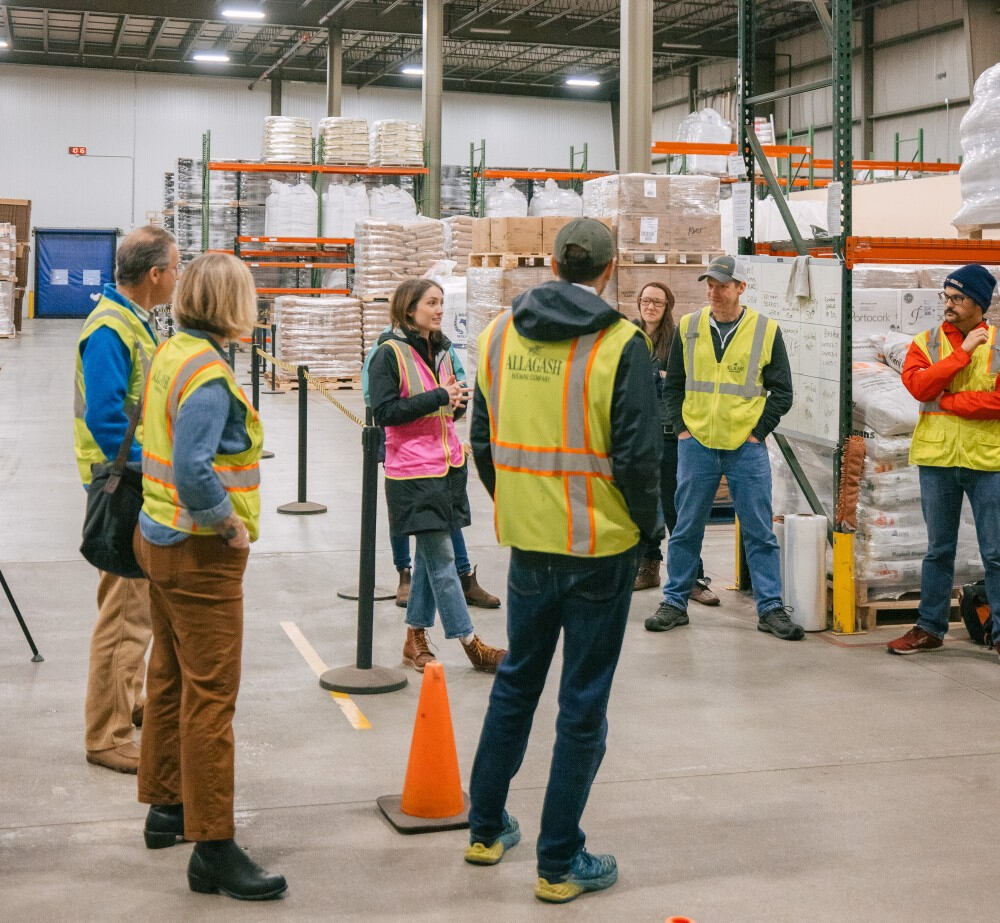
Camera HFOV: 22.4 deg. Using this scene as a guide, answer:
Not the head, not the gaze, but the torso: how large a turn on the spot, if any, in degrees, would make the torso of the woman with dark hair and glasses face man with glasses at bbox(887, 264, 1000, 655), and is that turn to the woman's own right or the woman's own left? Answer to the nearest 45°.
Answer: approximately 45° to the woman's own left

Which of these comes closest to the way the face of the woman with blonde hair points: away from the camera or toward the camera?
away from the camera

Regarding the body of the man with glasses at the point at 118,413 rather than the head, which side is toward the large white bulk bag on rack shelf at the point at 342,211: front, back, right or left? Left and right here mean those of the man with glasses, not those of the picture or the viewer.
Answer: left

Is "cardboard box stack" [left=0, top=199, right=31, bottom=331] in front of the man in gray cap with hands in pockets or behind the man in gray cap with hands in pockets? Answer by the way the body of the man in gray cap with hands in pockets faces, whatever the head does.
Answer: behind

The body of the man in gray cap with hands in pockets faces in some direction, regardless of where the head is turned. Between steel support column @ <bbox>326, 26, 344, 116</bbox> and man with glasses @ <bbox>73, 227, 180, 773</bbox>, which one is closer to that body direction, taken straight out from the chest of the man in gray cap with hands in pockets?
the man with glasses

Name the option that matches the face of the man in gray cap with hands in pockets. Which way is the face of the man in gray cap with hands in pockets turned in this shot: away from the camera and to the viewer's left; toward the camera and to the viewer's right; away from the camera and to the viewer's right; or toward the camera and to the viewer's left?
toward the camera and to the viewer's left

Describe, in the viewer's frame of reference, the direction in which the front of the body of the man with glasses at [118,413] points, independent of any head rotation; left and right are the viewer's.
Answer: facing to the right of the viewer

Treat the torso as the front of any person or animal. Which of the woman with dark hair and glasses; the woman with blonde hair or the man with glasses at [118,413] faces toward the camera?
the woman with dark hair and glasses

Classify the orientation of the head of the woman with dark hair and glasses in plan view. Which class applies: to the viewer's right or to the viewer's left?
to the viewer's left

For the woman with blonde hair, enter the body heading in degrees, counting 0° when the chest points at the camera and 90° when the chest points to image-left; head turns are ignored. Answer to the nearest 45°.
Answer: approximately 225°

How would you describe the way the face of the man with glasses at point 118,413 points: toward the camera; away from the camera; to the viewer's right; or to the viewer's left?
to the viewer's right

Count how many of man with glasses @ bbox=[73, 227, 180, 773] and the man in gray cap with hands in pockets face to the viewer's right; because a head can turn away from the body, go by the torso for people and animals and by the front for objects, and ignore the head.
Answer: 1

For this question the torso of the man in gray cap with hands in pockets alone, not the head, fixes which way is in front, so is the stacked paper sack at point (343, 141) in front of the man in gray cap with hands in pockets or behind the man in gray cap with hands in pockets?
behind
